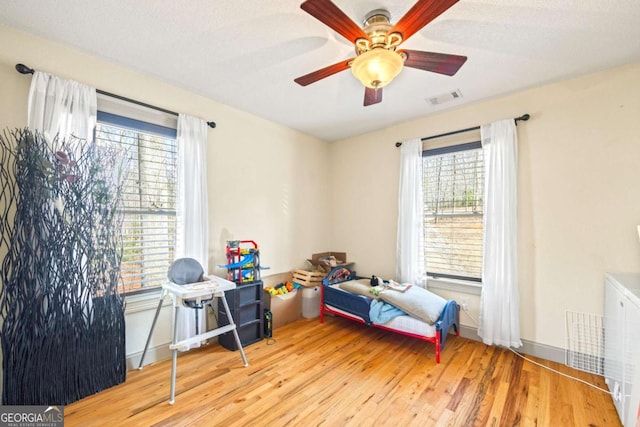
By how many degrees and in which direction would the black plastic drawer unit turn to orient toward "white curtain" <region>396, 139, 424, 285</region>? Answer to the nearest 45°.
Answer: approximately 45° to its left

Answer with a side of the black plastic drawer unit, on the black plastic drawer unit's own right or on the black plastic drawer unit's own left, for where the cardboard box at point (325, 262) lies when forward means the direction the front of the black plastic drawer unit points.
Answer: on the black plastic drawer unit's own left

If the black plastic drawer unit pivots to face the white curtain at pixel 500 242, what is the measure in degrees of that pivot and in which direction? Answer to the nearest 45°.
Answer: approximately 45° to its left

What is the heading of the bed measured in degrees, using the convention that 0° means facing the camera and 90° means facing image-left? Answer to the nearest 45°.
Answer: approximately 315°

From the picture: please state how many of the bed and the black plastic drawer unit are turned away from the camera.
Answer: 0

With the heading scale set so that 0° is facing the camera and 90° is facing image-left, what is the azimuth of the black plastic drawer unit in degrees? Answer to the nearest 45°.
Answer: approximately 315°

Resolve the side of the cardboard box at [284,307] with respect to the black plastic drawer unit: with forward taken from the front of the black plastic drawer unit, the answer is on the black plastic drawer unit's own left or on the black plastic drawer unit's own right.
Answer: on the black plastic drawer unit's own left

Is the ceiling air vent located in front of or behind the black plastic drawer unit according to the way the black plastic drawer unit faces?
in front

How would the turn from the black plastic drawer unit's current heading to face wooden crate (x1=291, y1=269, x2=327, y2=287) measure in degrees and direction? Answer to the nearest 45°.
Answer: approximately 90° to its left
